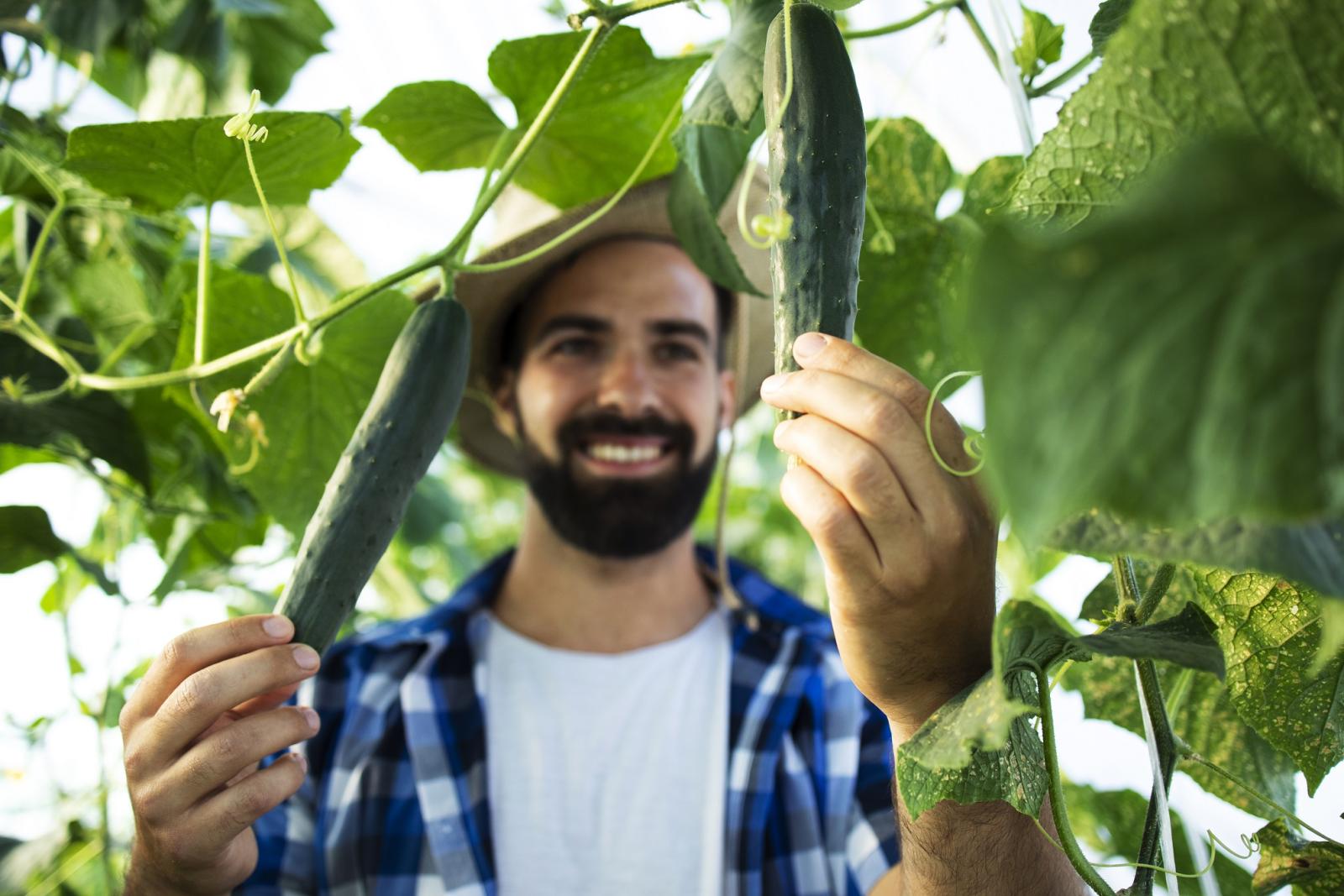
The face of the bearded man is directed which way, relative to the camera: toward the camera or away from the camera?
toward the camera

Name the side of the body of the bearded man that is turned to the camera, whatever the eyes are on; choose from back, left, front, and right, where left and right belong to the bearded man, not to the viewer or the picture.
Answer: front
